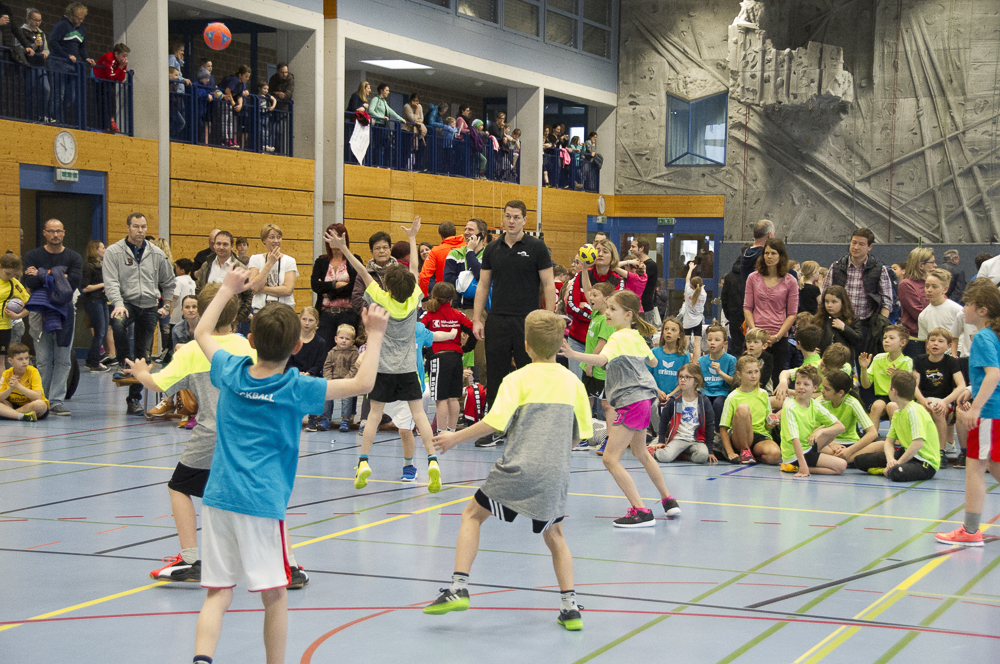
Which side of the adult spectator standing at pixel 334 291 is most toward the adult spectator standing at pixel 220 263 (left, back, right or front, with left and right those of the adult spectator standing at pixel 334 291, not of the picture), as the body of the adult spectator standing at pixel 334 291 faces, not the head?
right

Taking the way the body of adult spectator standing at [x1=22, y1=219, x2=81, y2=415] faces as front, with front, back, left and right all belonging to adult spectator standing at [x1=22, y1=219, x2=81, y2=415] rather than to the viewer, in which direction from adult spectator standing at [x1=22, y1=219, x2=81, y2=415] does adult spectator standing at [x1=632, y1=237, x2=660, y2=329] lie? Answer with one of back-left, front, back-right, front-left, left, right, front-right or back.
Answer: left

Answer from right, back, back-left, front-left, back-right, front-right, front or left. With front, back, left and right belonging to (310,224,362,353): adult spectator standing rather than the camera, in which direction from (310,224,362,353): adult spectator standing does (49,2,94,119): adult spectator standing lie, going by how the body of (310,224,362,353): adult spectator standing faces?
back-right

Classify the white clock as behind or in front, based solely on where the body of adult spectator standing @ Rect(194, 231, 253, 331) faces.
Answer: behind

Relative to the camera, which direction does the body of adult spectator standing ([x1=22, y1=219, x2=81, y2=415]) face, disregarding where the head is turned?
toward the camera

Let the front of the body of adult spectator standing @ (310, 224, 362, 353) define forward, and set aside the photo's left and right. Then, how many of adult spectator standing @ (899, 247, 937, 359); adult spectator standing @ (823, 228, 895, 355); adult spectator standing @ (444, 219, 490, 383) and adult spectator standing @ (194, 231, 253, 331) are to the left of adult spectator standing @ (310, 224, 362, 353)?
3

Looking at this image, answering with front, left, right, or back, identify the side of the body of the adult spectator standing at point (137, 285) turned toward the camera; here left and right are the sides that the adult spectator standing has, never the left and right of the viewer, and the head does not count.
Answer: front

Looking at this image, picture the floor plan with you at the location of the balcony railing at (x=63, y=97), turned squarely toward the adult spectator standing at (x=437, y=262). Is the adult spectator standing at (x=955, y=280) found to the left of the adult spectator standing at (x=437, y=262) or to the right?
left

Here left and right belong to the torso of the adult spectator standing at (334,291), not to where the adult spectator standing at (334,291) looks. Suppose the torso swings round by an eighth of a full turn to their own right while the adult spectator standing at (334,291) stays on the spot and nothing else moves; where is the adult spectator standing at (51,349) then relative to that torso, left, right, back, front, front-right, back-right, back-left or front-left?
front-right

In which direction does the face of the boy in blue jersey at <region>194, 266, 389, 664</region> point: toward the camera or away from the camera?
away from the camera

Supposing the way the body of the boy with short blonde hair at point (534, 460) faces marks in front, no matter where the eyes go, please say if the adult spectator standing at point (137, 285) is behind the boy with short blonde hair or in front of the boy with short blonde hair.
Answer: in front

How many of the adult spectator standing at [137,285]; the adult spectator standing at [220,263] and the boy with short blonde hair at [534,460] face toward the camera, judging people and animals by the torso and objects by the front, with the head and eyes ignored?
2

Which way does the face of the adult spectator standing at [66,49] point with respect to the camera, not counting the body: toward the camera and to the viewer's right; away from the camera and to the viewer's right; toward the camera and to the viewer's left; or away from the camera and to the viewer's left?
toward the camera and to the viewer's right

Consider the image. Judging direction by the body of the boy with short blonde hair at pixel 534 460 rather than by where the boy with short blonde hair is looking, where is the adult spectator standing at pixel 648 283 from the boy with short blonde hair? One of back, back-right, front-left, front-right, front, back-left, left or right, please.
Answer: front-right

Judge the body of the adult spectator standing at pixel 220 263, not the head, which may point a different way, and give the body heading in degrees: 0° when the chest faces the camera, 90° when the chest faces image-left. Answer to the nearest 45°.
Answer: approximately 0°
